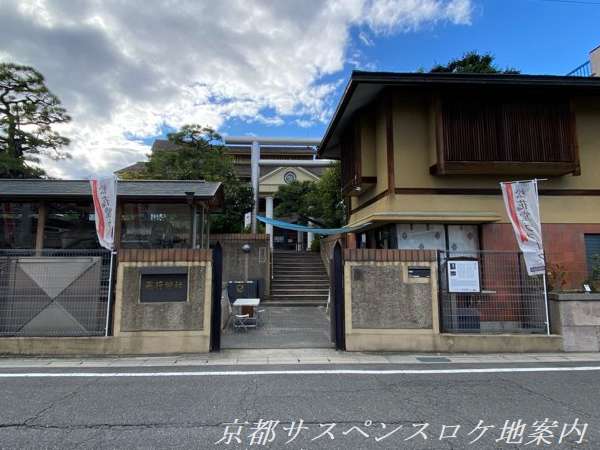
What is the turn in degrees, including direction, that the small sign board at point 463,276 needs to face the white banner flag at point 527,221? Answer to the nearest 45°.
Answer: approximately 135° to its left

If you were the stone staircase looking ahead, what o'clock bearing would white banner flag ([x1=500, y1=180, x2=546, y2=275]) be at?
The white banner flag is roughly at 11 o'clock from the stone staircase.

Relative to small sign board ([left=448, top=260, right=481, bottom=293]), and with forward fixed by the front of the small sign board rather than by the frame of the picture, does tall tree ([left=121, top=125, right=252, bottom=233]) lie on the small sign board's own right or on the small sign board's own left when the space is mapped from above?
on the small sign board's own right

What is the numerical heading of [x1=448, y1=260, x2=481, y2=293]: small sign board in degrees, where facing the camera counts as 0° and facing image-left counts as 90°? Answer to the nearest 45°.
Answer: approximately 0°

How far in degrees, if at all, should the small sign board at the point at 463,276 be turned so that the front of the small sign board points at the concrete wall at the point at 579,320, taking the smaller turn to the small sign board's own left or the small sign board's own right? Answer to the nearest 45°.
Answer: approximately 90° to the small sign board's own left

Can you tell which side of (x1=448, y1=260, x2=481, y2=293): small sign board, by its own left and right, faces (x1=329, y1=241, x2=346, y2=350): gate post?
right

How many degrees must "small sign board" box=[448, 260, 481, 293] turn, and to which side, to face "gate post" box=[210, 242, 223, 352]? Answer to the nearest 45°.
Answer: approximately 45° to its right

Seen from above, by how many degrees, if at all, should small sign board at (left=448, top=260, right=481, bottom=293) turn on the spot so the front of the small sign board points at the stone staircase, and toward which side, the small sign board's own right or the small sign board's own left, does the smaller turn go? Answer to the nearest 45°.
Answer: approximately 135° to the small sign board's own right

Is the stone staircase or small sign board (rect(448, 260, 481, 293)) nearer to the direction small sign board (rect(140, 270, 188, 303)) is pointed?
the small sign board

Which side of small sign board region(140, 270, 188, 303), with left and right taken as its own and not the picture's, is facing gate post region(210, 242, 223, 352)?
left
